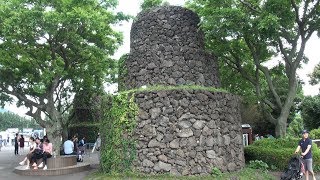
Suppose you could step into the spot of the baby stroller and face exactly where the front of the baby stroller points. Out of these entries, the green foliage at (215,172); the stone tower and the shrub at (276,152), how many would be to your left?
0

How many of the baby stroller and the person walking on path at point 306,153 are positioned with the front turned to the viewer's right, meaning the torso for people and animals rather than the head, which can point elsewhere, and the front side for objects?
0

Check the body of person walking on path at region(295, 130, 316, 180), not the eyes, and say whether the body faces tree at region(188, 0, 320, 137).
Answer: no

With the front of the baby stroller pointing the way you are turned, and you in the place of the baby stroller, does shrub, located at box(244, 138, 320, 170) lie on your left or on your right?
on your right

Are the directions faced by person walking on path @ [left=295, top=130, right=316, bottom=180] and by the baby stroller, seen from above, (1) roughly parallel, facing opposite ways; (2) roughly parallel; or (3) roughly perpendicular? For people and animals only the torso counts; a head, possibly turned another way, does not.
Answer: roughly parallel

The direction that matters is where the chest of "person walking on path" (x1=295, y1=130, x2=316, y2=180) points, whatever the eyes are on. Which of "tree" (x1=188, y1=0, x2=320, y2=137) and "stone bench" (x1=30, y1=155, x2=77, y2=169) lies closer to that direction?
the stone bench

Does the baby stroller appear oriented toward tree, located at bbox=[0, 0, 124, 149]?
no

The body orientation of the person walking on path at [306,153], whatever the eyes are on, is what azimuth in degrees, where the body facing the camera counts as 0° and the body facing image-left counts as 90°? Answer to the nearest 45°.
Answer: approximately 45°

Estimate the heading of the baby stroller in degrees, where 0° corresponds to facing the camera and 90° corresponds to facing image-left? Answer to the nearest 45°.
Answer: approximately 45°

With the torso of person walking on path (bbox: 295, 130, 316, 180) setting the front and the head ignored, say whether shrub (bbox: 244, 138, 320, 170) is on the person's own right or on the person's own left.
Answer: on the person's own right

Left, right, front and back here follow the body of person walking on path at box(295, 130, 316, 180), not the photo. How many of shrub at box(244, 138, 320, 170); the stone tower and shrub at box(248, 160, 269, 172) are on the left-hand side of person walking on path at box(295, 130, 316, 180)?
0
